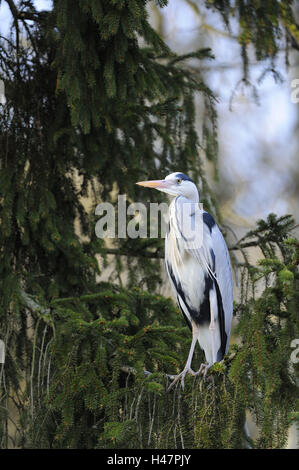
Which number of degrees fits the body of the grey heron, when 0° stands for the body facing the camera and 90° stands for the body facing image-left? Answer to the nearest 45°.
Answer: approximately 45°
